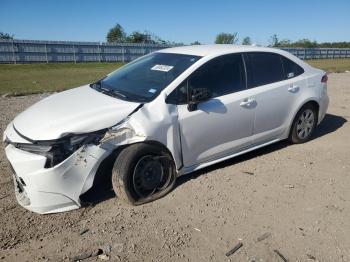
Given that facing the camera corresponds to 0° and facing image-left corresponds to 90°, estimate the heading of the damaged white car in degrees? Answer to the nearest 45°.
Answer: approximately 45°

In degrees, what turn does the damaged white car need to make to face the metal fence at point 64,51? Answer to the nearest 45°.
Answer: approximately 135° to its right
